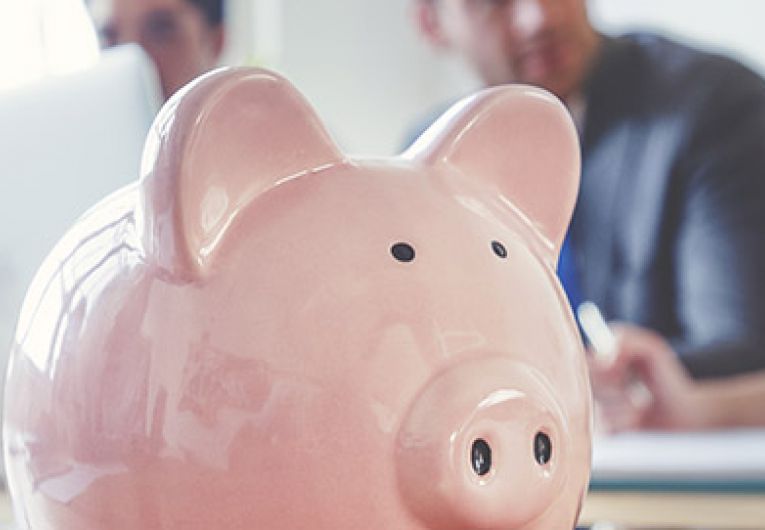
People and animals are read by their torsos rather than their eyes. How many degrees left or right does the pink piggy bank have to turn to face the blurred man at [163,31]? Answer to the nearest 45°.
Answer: approximately 135° to its left

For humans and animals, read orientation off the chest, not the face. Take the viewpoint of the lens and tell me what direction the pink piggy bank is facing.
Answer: facing the viewer and to the right of the viewer

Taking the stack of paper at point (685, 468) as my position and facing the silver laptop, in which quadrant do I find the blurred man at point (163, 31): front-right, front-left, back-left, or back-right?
front-right
